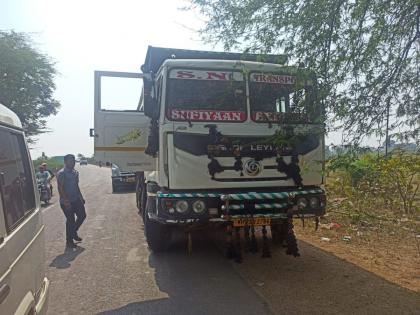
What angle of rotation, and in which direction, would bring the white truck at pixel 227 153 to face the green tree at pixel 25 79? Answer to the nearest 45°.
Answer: approximately 135° to its right

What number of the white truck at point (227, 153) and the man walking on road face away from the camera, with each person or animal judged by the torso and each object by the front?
0

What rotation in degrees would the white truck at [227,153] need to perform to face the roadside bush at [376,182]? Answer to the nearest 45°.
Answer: approximately 135° to its left

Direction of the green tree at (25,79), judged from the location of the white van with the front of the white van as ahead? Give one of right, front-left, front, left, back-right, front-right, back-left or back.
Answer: back-right

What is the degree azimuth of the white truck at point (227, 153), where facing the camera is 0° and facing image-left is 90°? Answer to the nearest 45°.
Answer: approximately 0°

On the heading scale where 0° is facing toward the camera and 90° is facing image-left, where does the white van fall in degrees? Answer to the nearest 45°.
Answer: approximately 45°

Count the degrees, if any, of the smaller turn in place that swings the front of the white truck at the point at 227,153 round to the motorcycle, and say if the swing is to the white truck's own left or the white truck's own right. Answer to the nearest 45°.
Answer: approximately 135° to the white truck's own right

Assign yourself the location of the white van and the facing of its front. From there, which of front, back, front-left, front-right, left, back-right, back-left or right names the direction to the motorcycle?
back-right

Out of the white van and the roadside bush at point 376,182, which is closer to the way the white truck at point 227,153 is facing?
the white van
